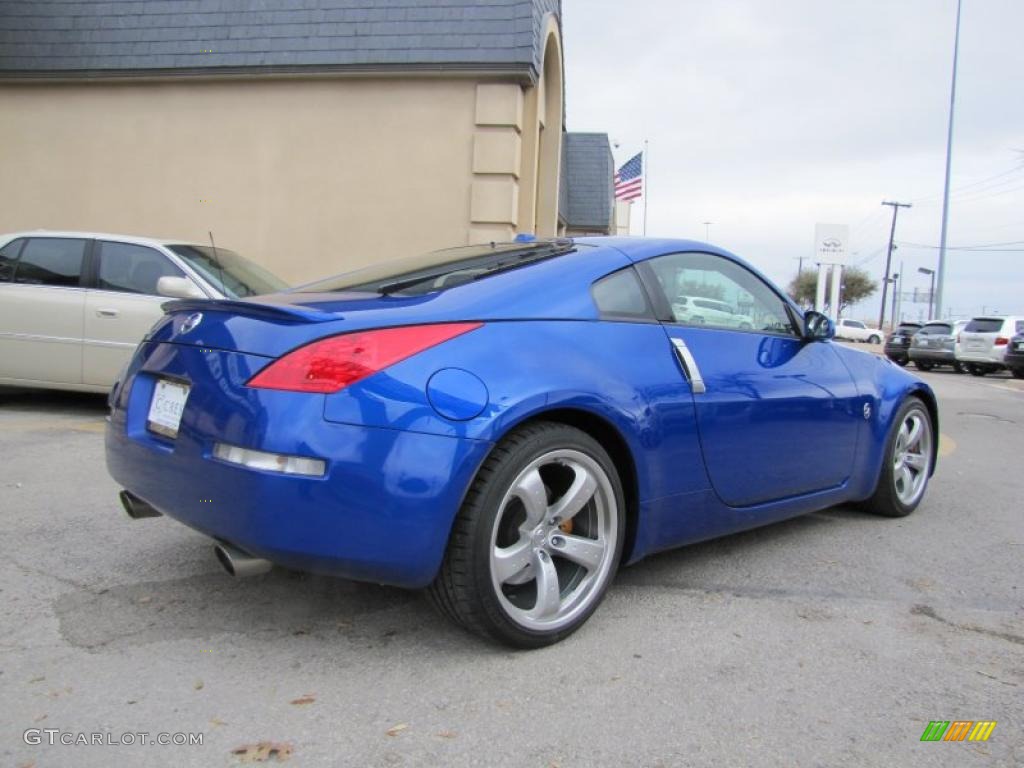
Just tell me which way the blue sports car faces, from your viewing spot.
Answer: facing away from the viewer and to the right of the viewer

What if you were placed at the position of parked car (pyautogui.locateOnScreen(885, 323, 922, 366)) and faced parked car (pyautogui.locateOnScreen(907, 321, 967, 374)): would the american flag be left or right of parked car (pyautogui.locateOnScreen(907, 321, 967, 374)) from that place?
right

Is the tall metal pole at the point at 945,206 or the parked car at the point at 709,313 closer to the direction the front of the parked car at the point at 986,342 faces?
the tall metal pole

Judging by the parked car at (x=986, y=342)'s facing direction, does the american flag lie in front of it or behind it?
behind

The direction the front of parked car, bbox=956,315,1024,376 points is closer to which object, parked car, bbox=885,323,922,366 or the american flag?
the parked car

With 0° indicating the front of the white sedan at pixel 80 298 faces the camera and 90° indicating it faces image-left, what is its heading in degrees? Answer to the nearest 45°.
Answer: approximately 315°

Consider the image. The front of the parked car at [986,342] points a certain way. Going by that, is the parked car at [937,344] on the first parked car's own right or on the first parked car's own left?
on the first parked car's own left

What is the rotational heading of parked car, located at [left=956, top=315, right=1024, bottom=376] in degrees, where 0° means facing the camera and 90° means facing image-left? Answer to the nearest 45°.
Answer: approximately 225°

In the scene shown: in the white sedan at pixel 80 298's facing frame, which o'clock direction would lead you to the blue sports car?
The blue sports car is roughly at 1 o'clock from the white sedan.
